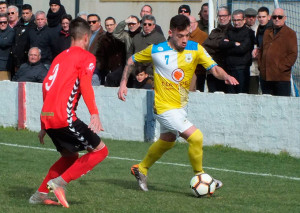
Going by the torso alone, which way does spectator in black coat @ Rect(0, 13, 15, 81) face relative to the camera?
toward the camera

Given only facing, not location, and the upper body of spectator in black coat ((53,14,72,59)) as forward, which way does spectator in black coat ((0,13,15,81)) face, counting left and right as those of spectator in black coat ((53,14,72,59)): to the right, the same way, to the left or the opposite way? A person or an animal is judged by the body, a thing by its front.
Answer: the same way

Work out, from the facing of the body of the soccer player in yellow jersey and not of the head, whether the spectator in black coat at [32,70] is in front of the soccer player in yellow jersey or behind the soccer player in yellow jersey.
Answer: behind

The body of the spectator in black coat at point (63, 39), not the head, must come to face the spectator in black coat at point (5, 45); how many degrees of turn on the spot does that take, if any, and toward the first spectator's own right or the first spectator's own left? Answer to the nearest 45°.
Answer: approximately 135° to the first spectator's own right

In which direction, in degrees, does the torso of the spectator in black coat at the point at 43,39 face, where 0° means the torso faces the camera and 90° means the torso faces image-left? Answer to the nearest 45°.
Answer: approximately 0°

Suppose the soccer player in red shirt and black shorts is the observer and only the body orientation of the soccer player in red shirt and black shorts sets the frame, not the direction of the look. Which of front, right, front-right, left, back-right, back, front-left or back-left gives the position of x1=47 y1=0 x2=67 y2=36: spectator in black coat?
front-left

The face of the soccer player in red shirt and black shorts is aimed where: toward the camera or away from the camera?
away from the camera

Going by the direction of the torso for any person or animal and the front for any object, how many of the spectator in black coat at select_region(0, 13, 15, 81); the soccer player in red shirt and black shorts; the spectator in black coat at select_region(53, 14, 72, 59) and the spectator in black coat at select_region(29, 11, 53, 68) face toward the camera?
3

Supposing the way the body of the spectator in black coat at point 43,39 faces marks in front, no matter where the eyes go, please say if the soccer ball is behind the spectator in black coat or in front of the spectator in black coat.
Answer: in front

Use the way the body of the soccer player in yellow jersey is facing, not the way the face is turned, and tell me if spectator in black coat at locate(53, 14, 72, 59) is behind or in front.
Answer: behind

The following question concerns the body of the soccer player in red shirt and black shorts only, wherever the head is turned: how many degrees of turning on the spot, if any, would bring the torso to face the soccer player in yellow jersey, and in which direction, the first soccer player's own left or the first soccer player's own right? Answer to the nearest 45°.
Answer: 0° — they already face them

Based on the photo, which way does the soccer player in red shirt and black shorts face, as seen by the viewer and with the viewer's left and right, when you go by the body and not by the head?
facing away from the viewer and to the right of the viewer

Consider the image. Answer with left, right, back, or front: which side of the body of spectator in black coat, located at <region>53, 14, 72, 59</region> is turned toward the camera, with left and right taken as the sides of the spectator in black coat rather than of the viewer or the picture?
front

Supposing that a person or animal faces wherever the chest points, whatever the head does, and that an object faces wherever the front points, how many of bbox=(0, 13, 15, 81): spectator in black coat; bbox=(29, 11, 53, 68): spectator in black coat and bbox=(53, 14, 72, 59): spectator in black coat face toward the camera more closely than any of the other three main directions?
3
